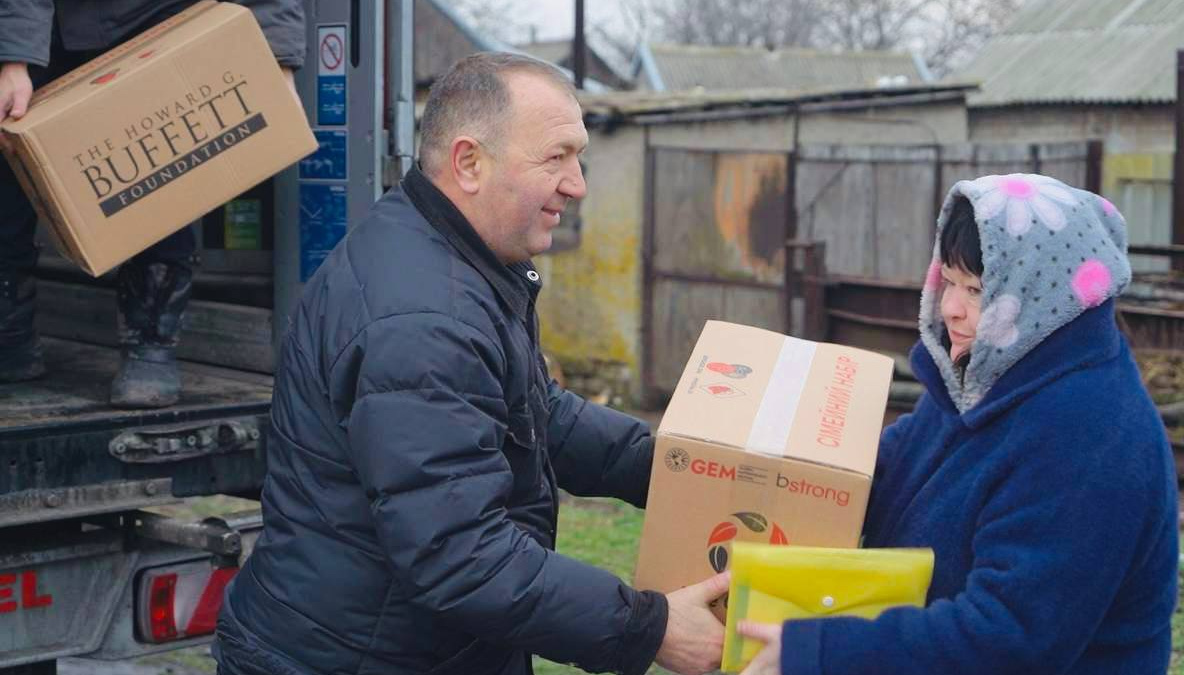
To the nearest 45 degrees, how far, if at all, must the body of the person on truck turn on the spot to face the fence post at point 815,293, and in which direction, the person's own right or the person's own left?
approximately 135° to the person's own left

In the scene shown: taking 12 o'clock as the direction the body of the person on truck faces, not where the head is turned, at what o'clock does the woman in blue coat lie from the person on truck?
The woman in blue coat is roughly at 11 o'clock from the person on truck.

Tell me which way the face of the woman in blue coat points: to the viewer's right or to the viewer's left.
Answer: to the viewer's left

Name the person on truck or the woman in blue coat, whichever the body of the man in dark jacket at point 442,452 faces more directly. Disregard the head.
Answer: the woman in blue coat

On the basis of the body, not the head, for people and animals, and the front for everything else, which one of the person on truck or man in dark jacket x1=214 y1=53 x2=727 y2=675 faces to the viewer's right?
the man in dark jacket

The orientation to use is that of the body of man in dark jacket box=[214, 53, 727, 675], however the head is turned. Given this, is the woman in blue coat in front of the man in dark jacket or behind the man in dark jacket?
in front

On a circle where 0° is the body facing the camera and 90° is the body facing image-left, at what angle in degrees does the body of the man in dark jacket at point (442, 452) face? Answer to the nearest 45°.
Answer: approximately 270°

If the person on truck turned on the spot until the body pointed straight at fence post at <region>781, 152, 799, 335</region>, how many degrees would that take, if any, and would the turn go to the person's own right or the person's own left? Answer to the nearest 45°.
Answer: approximately 135° to the person's own left

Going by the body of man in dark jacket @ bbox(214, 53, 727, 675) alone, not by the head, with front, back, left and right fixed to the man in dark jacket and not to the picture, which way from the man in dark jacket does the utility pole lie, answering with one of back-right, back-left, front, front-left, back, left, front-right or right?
left

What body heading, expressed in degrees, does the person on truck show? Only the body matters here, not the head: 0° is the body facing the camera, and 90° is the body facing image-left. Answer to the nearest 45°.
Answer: approximately 0°

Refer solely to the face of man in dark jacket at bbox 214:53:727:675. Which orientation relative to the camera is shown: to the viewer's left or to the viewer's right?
to the viewer's right

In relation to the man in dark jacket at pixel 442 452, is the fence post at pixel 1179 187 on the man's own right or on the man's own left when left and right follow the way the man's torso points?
on the man's own left
